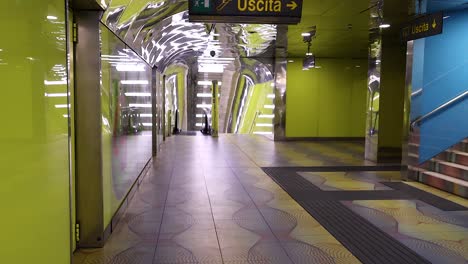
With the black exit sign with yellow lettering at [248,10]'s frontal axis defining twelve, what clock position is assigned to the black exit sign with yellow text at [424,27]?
the black exit sign with yellow text at [424,27] is roughly at 8 o'clock from the black exit sign with yellow lettering at [248,10].

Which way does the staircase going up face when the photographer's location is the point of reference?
facing the viewer and to the left of the viewer

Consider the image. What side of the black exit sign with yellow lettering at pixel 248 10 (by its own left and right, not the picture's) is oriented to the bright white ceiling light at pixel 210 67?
back

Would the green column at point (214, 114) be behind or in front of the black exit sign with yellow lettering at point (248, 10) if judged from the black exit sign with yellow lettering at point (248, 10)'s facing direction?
behind

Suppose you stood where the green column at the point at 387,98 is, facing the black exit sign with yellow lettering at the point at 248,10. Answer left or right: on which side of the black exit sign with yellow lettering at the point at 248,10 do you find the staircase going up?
left

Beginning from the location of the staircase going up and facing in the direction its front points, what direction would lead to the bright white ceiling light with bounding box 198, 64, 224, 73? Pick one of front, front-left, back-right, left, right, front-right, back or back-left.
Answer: right

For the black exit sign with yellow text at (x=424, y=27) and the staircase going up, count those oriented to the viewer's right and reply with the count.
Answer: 0

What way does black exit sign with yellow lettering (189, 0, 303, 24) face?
toward the camera

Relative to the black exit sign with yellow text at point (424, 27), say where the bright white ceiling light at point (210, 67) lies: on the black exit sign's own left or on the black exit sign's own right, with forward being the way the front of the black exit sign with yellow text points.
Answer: on the black exit sign's own right

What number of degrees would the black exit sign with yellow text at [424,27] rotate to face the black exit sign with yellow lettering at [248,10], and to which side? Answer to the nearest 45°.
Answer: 0° — it already faces it

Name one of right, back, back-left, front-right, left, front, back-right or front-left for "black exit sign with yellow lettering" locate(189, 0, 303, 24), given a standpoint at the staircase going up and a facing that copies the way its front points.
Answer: front

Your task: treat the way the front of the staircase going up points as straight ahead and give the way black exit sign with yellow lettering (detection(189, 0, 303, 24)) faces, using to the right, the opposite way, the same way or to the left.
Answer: to the left
